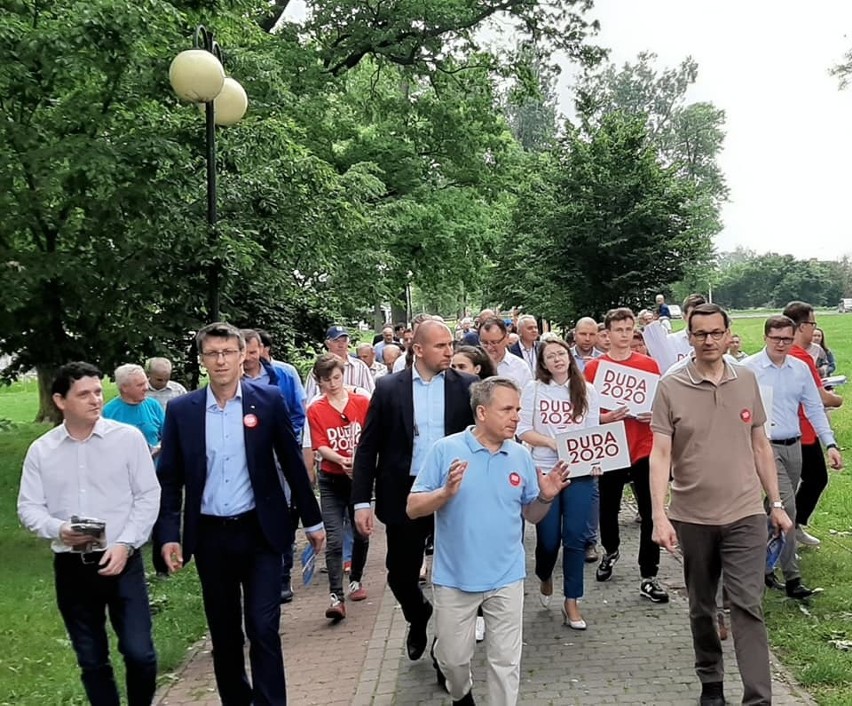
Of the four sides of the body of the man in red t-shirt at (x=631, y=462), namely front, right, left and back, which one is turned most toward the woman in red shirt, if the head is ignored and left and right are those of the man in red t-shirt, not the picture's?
right

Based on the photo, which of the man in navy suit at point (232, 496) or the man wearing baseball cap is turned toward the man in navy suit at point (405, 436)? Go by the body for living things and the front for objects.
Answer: the man wearing baseball cap

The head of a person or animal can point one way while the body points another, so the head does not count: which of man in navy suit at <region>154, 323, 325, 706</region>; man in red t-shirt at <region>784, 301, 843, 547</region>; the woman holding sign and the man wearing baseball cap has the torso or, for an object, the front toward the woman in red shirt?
the man wearing baseball cap

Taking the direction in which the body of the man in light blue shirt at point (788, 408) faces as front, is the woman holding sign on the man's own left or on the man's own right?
on the man's own right

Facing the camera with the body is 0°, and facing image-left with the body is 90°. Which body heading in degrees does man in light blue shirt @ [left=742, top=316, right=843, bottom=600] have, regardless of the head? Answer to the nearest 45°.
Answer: approximately 0°

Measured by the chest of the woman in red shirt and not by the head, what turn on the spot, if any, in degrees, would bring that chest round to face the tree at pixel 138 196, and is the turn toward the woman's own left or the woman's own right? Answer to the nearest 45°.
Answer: approximately 135° to the woman's own right

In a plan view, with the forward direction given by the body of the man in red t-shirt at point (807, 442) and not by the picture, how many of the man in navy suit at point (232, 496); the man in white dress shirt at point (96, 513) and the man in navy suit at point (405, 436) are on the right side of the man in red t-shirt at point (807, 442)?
3
